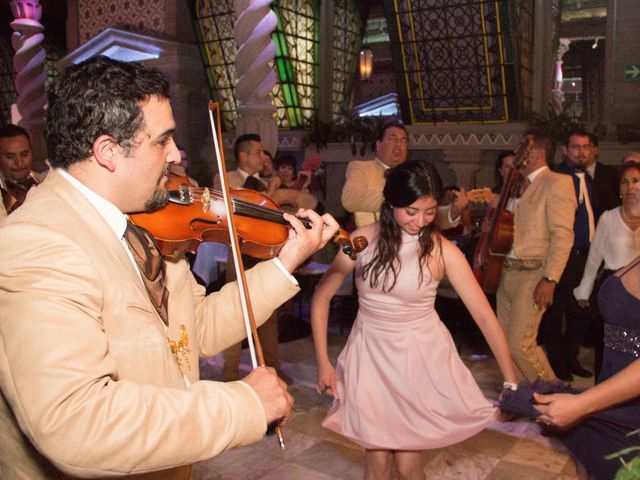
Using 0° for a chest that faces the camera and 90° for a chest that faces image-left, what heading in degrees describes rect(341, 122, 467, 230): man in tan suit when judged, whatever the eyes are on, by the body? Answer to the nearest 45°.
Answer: approximately 315°

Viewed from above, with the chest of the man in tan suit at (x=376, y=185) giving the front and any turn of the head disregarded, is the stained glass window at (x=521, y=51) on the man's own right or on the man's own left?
on the man's own left

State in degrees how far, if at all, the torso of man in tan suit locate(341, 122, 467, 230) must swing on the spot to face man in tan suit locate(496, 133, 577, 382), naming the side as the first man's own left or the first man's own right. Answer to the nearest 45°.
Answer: approximately 45° to the first man's own left

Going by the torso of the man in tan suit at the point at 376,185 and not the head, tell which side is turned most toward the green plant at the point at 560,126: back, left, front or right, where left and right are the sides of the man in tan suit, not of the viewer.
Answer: left

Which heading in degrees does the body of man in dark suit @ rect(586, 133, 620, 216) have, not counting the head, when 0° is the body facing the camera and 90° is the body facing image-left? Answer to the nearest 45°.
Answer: approximately 45°

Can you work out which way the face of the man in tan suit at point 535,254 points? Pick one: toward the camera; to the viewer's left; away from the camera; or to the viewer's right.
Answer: to the viewer's left

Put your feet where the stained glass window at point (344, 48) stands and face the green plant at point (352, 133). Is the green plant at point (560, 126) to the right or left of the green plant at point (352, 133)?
left

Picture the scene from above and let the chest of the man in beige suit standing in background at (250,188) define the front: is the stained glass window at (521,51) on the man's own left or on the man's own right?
on the man's own left

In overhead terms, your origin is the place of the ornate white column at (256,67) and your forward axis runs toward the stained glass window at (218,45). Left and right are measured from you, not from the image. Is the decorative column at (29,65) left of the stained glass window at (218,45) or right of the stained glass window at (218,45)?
left

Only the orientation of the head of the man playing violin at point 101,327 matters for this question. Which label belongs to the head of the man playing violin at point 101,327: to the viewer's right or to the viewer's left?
to the viewer's right
